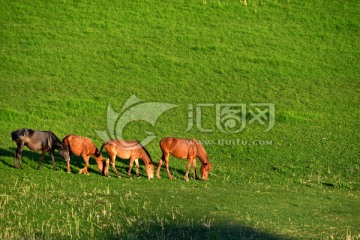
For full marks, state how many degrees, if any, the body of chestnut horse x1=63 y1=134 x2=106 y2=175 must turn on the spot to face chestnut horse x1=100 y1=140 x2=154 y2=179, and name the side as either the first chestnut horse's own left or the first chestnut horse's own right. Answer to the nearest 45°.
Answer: approximately 45° to the first chestnut horse's own right

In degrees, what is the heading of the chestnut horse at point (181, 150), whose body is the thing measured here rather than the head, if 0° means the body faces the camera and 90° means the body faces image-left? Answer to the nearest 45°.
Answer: approximately 270°

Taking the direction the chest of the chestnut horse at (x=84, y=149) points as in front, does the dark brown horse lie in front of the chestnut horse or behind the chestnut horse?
behind

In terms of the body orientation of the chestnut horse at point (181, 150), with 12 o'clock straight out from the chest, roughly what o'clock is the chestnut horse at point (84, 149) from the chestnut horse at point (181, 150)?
the chestnut horse at point (84, 149) is roughly at 6 o'clock from the chestnut horse at point (181, 150).

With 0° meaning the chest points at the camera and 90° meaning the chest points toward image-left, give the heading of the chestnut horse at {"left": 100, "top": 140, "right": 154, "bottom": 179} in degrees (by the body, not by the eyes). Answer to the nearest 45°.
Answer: approximately 270°

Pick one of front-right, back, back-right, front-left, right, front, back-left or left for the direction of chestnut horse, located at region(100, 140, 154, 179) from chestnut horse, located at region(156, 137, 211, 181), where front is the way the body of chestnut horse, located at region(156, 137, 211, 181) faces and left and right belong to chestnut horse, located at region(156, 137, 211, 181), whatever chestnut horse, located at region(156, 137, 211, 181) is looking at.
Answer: back

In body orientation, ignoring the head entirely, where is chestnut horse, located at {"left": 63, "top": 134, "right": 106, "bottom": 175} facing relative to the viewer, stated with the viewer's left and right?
facing to the right of the viewer
